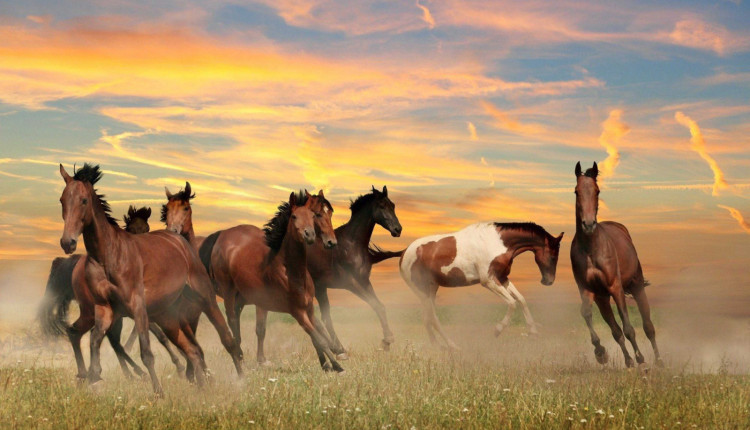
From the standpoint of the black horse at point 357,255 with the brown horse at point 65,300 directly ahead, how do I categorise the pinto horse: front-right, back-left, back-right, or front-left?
back-right

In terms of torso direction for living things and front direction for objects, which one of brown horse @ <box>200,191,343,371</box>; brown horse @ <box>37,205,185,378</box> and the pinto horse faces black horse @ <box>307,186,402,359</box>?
brown horse @ <box>37,205,185,378</box>

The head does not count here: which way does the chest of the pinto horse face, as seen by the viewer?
to the viewer's right

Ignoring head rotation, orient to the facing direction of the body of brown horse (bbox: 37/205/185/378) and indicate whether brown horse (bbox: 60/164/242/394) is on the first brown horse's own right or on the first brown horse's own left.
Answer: on the first brown horse's own right

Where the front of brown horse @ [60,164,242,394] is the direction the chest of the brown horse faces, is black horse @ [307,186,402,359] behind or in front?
behind

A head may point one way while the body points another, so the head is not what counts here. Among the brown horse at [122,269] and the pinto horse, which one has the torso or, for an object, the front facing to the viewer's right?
the pinto horse

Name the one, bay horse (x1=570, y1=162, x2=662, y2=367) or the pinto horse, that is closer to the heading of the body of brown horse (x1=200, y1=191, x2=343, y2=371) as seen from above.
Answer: the bay horse

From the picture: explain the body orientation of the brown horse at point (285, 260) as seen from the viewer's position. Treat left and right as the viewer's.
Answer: facing the viewer and to the right of the viewer

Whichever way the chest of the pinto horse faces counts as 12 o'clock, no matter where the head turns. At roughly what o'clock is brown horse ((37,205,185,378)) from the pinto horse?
The brown horse is roughly at 5 o'clock from the pinto horse.

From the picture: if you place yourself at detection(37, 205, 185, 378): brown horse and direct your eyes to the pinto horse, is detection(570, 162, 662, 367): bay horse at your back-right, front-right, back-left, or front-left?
front-right

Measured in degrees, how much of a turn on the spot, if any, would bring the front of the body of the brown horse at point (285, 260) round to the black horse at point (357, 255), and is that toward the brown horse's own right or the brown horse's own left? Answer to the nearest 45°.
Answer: approximately 90° to the brown horse's own left

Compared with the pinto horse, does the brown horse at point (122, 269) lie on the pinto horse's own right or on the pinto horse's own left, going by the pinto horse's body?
on the pinto horse's own right

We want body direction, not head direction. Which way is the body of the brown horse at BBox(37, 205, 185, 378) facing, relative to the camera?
to the viewer's right

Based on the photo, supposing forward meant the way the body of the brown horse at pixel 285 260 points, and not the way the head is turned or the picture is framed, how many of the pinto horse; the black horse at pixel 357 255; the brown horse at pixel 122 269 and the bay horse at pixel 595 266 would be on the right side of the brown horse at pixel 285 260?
1

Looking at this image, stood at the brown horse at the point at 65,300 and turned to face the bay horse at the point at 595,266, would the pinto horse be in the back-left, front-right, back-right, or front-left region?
front-left

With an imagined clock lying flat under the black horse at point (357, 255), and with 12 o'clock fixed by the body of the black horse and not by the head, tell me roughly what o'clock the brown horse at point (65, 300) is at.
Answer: The brown horse is roughly at 4 o'clock from the black horse.
